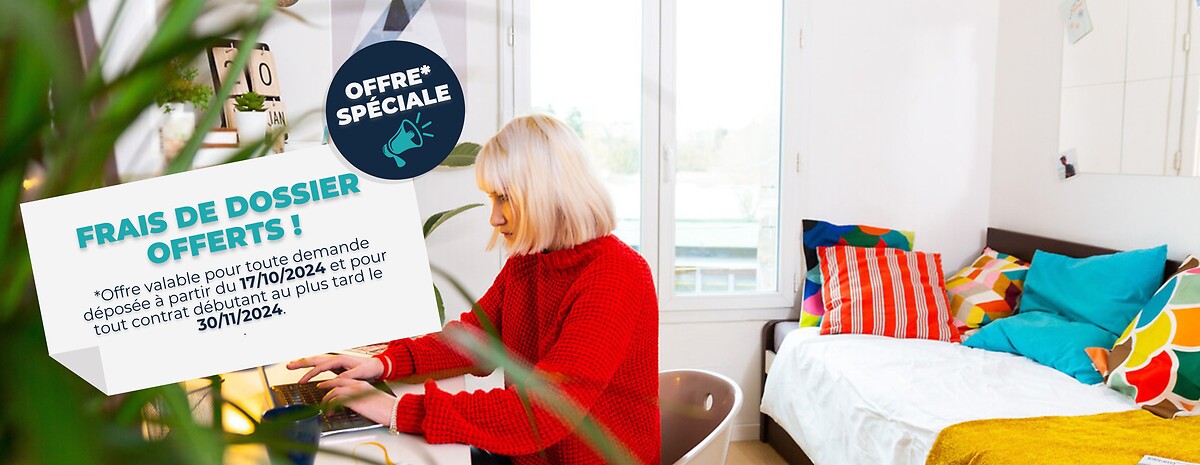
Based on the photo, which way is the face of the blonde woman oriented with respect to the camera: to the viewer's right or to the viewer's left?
to the viewer's left

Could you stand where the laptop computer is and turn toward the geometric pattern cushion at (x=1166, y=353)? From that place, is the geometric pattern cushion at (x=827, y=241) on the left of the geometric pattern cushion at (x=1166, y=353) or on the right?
left

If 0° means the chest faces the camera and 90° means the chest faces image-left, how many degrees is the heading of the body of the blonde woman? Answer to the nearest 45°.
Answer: approximately 90°

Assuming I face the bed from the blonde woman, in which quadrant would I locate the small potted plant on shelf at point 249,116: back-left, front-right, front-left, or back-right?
back-left

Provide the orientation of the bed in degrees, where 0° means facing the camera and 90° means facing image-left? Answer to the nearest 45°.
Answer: approximately 45°
